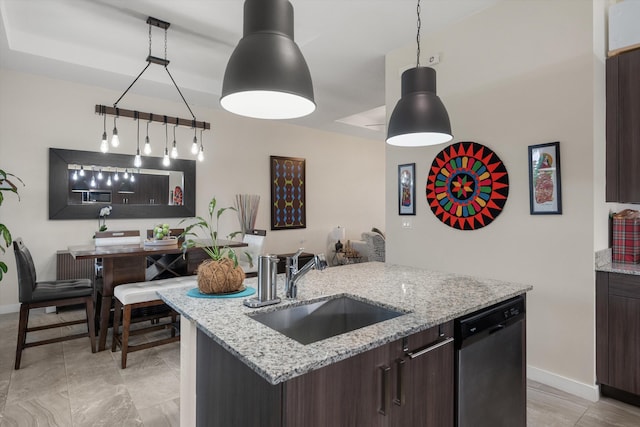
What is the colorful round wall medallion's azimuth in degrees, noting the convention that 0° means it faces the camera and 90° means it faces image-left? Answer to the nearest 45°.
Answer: approximately 45°

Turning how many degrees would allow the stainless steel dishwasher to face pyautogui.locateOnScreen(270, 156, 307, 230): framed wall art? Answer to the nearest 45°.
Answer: approximately 180°

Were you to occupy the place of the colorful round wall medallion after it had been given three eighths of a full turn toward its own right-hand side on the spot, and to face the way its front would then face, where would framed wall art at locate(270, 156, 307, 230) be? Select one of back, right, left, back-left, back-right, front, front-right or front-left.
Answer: front-left

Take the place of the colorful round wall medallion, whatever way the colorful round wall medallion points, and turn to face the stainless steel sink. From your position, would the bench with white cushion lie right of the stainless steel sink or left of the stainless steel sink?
right

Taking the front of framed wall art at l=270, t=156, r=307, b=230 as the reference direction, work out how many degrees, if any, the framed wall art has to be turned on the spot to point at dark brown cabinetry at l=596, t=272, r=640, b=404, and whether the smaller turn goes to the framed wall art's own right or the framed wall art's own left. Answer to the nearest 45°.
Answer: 0° — it already faces it

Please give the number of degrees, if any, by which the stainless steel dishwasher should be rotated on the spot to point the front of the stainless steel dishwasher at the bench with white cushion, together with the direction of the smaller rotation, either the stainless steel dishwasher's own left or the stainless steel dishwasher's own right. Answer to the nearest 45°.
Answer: approximately 135° to the stainless steel dishwasher's own right

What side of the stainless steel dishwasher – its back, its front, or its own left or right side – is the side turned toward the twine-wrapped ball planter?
right

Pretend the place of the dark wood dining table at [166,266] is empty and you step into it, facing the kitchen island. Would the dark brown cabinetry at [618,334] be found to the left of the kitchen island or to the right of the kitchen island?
left
